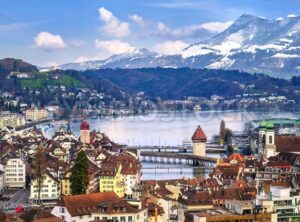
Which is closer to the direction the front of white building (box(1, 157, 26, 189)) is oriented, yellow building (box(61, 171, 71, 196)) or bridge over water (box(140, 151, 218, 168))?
the yellow building

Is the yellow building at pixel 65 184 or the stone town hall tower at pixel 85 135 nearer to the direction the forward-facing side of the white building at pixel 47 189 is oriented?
the yellow building

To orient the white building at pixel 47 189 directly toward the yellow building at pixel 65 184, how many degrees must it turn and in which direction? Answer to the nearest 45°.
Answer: approximately 90° to its left

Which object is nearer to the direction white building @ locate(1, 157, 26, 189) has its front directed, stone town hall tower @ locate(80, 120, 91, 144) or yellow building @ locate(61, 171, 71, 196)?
the yellow building

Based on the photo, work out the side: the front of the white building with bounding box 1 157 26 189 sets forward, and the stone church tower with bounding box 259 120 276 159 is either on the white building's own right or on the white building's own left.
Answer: on the white building's own left

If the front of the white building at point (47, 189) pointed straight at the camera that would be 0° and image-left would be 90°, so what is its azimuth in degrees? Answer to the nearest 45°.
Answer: approximately 0°

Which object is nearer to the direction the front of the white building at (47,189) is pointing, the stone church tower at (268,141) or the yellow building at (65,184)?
the yellow building

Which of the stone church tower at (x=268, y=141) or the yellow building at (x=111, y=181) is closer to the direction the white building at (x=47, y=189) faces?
the yellow building

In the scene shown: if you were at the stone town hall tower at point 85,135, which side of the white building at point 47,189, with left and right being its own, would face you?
back

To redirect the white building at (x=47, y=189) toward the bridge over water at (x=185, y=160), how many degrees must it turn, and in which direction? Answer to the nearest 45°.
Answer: approximately 135° to its left

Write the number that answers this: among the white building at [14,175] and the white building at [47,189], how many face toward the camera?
2

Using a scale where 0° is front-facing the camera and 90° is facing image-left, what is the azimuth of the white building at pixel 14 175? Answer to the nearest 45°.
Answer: approximately 0°
